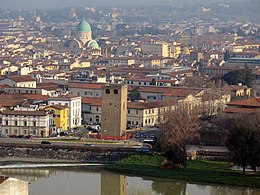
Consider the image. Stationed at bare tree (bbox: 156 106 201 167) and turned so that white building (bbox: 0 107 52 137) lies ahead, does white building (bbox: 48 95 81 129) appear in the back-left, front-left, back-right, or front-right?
front-right

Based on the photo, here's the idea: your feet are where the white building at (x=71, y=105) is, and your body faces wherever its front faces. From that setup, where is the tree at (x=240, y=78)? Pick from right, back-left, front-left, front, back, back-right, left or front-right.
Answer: left

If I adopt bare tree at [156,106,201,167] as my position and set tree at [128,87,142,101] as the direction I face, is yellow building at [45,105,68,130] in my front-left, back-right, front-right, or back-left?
front-left

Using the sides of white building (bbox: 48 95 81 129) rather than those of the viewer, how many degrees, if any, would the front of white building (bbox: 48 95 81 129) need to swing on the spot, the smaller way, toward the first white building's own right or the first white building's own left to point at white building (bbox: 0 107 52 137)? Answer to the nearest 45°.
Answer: approximately 90° to the first white building's own right

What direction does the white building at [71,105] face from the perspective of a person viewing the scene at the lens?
facing the viewer and to the right of the viewer

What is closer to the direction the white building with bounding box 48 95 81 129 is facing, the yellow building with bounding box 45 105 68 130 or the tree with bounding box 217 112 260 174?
the tree

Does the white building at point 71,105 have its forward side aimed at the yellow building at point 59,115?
no

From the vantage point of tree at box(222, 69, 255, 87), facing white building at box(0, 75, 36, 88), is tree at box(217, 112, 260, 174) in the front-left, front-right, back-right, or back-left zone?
front-left

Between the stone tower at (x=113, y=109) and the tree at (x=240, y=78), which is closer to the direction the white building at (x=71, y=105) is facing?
the stone tower

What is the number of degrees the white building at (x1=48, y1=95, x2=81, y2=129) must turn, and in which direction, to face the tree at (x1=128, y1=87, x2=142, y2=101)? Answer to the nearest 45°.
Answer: approximately 90° to its left

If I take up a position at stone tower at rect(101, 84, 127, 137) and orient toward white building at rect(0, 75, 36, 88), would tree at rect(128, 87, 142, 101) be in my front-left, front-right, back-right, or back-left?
front-right
